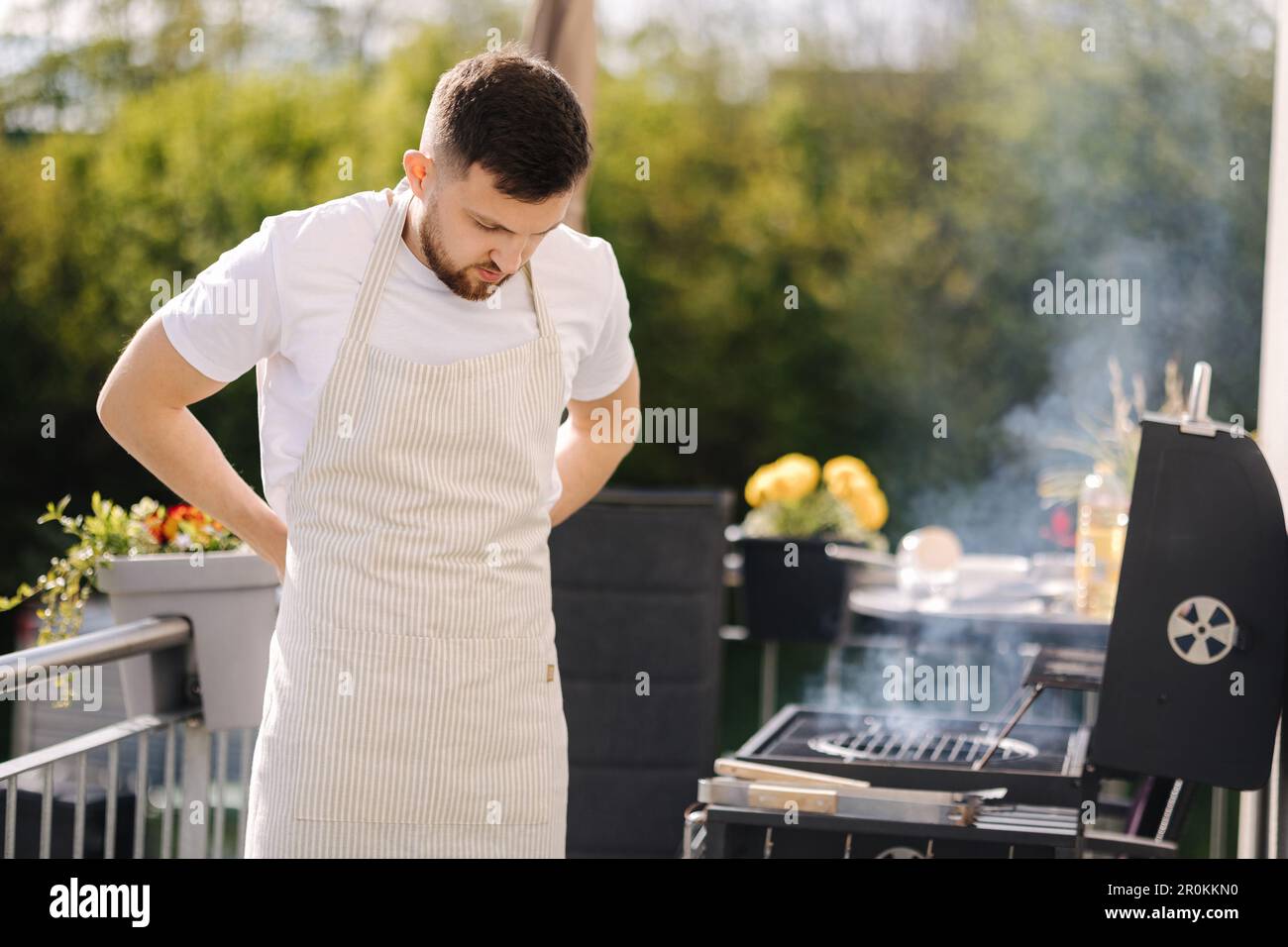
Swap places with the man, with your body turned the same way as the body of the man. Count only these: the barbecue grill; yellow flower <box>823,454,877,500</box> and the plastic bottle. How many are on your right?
0

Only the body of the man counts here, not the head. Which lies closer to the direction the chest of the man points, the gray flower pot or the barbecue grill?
the barbecue grill

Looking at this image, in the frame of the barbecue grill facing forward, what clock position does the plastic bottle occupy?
The plastic bottle is roughly at 3 o'clock from the barbecue grill.

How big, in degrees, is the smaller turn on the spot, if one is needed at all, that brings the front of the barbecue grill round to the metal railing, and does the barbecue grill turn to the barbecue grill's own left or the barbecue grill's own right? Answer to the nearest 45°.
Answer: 0° — it already faces it

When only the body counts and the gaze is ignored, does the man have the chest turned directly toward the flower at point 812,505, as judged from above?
no

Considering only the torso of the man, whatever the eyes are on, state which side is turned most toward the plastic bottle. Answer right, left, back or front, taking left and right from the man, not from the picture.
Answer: left

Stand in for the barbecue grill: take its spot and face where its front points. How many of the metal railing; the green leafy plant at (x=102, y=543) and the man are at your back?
0

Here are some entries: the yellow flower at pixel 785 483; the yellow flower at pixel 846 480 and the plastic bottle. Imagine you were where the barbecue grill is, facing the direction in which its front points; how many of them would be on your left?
0

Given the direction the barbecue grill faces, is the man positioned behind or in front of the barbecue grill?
in front

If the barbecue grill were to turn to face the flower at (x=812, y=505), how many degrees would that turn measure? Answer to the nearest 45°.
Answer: approximately 90° to its right

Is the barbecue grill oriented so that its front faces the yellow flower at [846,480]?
no

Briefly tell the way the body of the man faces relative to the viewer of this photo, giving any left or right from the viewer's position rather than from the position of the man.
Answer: facing the viewer and to the right of the viewer

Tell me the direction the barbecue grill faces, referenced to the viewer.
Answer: facing to the left of the viewer

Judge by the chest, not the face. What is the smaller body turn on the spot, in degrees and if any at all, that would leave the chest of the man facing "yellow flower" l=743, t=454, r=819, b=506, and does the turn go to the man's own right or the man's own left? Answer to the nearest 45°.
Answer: approximately 90° to the man's own left

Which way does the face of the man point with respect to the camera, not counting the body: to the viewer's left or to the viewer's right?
to the viewer's right

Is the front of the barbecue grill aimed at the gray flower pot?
yes

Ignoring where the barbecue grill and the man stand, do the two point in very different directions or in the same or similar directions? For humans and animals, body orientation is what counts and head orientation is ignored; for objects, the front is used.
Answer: very different directions

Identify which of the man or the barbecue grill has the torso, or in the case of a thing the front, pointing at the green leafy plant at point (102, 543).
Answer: the barbecue grill

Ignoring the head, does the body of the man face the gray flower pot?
no
